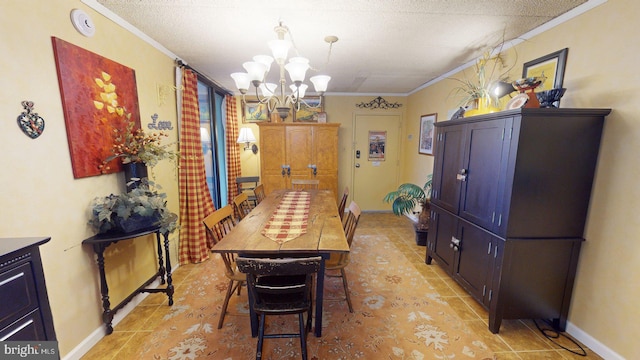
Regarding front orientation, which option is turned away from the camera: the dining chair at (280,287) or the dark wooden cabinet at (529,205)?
the dining chair

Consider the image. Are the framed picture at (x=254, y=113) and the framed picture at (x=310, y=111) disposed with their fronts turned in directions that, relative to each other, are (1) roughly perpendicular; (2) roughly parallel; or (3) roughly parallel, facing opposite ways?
roughly parallel

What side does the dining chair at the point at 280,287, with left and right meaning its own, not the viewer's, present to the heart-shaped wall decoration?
left

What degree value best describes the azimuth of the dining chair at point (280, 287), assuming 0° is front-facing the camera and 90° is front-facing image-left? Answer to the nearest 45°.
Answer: approximately 180°

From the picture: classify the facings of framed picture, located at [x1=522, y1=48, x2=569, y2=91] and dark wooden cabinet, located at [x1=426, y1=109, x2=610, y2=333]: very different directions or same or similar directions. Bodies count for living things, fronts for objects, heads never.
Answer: same or similar directions

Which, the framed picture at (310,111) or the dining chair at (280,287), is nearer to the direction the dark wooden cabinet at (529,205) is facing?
the dining chair

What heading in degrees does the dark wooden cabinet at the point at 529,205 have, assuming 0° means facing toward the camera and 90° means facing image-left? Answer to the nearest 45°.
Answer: approximately 45°

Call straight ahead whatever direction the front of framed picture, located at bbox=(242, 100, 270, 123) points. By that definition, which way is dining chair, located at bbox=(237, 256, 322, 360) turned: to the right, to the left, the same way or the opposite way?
the opposite way

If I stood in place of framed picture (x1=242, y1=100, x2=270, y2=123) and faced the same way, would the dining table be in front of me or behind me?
in front

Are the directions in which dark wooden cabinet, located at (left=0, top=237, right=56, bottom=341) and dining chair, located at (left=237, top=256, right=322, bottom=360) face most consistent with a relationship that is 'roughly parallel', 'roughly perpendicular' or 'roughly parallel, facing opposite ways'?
roughly perpendicular

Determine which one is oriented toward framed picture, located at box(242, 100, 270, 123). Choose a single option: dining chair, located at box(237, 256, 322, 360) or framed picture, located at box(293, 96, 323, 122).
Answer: the dining chair

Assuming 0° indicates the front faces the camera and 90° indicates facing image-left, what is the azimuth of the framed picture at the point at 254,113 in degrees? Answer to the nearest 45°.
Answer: approximately 0°

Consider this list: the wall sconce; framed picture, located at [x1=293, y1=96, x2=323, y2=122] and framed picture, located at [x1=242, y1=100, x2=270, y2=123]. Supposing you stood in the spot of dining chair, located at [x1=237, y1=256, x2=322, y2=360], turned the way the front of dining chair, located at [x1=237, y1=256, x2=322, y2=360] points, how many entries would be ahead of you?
3

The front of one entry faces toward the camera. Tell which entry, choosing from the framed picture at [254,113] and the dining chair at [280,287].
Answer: the framed picture

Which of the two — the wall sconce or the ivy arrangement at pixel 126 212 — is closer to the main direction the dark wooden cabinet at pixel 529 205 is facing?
the ivy arrangement

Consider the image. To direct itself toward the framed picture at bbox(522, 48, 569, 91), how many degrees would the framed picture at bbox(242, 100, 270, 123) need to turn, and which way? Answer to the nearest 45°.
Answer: approximately 45° to its left

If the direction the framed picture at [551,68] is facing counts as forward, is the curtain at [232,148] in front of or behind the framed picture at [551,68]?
in front

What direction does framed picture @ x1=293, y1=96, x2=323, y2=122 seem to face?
toward the camera

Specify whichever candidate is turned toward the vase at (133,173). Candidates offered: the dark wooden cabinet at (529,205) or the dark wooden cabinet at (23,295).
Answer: the dark wooden cabinet at (529,205)

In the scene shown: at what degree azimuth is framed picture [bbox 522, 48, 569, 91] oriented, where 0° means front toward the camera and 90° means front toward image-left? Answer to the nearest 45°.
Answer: approximately 45°

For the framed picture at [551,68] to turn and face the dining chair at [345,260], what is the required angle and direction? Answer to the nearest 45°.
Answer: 0° — it already faces it
